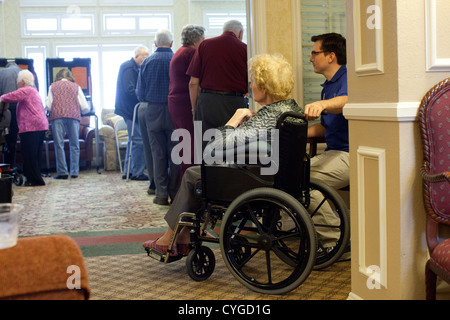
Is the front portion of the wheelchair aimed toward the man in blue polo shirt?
no

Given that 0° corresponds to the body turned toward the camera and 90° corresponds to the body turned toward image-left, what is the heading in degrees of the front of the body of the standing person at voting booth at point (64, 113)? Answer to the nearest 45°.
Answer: approximately 180°

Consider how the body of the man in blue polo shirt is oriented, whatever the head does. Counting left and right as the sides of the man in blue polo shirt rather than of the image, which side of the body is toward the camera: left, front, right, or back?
left

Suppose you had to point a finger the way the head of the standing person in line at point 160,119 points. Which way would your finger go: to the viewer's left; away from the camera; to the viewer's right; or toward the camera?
away from the camera

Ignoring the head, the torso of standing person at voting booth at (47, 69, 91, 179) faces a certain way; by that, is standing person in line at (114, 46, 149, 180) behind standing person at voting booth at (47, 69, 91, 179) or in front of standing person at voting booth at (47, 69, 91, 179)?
behind

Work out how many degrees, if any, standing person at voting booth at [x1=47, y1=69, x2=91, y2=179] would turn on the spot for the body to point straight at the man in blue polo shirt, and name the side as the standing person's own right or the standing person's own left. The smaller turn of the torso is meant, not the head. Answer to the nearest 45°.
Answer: approximately 180°

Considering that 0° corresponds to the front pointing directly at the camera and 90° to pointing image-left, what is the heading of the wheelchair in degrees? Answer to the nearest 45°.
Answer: approximately 135°

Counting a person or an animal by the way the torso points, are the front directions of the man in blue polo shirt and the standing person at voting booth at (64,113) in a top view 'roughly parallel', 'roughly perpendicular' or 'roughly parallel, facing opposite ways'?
roughly perpendicular

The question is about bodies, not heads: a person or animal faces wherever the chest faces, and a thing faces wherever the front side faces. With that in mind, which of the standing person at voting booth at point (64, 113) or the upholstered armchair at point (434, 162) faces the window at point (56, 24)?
the standing person at voting booth

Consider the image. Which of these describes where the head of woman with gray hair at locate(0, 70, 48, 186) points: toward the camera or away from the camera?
away from the camera

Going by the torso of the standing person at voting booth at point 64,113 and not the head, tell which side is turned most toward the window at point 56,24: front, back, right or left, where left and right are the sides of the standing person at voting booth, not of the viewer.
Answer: front

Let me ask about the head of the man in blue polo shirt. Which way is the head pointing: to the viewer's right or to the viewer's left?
to the viewer's left
